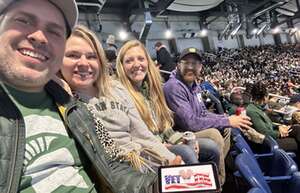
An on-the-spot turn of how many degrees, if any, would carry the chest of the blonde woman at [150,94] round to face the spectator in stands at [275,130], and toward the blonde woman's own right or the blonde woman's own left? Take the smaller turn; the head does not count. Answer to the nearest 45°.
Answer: approximately 90° to the blonde woman's own left

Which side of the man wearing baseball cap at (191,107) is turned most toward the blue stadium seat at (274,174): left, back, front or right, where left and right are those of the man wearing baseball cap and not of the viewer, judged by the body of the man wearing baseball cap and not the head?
front

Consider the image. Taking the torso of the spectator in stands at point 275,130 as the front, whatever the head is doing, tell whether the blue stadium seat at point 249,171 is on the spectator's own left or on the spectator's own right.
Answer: on the spectator's own right

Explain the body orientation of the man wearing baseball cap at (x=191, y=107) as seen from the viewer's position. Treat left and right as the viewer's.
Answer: facing the viewer and to the right of the viewer

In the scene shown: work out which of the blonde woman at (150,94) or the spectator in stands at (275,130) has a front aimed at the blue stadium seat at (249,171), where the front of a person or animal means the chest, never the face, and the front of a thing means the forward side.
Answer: the blonde woman

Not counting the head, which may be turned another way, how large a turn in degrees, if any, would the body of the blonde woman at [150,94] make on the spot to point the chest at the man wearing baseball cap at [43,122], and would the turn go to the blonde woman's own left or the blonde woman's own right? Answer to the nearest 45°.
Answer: approximately 45° to the blonde woman's own right

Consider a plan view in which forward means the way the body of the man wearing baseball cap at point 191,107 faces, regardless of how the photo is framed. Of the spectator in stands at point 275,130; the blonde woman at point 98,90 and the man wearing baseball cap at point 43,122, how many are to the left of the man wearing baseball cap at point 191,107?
1
